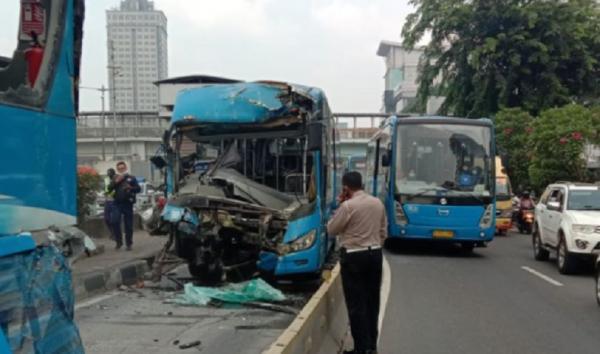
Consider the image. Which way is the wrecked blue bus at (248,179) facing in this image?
toward the camera

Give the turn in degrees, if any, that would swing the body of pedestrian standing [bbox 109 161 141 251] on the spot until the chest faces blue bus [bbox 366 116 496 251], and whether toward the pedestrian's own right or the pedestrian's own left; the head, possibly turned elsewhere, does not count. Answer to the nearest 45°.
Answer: approximately 90° to the pedestrian's own left

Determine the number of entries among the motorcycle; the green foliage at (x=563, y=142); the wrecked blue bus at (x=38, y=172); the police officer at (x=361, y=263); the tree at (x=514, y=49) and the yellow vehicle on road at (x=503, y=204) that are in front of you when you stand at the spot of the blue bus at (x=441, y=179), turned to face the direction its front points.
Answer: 2

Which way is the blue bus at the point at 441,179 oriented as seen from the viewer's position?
toward the camera

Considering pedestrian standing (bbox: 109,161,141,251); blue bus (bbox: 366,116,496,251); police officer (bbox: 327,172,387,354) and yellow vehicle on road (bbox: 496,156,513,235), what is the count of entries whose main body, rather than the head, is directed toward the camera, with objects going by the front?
3

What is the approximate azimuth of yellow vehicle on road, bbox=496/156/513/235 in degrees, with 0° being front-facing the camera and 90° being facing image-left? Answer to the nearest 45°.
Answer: approximately 0°

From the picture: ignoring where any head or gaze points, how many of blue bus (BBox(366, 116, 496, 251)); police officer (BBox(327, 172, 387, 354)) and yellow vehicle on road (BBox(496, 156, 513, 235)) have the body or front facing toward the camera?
2

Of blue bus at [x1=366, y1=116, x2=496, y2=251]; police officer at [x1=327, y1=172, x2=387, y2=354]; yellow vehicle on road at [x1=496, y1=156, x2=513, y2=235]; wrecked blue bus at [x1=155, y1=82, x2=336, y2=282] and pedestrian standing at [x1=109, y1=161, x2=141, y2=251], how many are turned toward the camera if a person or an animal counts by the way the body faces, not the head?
4

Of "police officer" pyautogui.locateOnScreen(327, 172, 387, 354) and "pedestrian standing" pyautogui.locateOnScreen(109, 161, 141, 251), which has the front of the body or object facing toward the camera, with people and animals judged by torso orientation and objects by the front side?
the pedestrian standing

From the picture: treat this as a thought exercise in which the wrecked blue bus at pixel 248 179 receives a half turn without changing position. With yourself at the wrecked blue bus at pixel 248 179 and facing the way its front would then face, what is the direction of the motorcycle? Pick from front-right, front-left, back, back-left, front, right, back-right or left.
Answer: front-right

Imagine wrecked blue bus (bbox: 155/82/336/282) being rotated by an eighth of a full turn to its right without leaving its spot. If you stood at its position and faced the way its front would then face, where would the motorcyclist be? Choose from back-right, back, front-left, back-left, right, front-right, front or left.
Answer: back

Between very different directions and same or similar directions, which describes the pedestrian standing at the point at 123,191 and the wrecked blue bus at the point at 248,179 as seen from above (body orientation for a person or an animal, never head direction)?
same or similar directions

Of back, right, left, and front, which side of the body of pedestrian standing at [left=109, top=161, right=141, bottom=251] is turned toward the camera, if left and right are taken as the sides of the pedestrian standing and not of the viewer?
front

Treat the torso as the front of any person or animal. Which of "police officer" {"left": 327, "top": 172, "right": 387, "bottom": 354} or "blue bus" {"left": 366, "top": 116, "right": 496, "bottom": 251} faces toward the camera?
the blue bus
